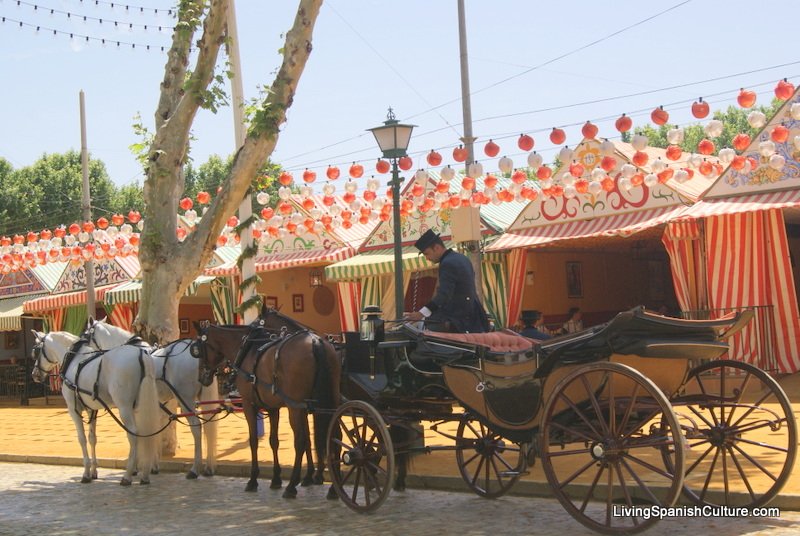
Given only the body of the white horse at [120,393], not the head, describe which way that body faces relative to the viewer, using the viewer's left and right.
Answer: facing away from the viewer and to the left of the viewer

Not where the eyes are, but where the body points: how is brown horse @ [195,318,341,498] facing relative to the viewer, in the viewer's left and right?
facing away from the viewer and to the left of the viewer

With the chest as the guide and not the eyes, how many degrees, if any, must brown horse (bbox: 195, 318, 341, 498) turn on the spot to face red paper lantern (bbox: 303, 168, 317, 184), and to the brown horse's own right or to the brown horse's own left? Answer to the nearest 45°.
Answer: approximately 45° to the brown horse's own right

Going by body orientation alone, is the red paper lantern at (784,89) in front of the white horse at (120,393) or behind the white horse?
behind

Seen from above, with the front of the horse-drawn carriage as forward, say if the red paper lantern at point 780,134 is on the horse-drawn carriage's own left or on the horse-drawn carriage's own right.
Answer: on the horse-drawn carriage's own right

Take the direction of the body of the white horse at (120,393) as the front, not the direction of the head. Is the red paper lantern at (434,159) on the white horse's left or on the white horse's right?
on the white horse's right

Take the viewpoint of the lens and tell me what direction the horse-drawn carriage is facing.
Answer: facing away from the viewer and to the left of the viewer

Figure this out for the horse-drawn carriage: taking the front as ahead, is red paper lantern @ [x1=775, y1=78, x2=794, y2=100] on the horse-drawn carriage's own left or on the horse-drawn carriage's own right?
on the horse-drawn carriage's own right

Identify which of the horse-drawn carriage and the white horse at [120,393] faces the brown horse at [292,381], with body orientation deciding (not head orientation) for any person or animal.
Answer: the horse-drawn carriage

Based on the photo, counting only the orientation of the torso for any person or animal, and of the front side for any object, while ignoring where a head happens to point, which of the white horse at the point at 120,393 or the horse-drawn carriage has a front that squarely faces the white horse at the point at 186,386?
the horse-drawn carriage

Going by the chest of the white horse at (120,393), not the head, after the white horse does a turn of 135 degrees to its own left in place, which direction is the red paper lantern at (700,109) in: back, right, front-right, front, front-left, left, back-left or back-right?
left

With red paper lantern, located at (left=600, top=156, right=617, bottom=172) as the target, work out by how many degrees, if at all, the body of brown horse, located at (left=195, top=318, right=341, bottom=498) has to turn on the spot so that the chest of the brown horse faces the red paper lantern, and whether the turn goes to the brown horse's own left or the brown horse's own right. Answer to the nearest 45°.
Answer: approximately 90° to the brown horse's own right

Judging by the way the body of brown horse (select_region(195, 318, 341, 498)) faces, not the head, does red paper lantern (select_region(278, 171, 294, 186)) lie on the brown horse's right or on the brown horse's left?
on the brown horse's right
